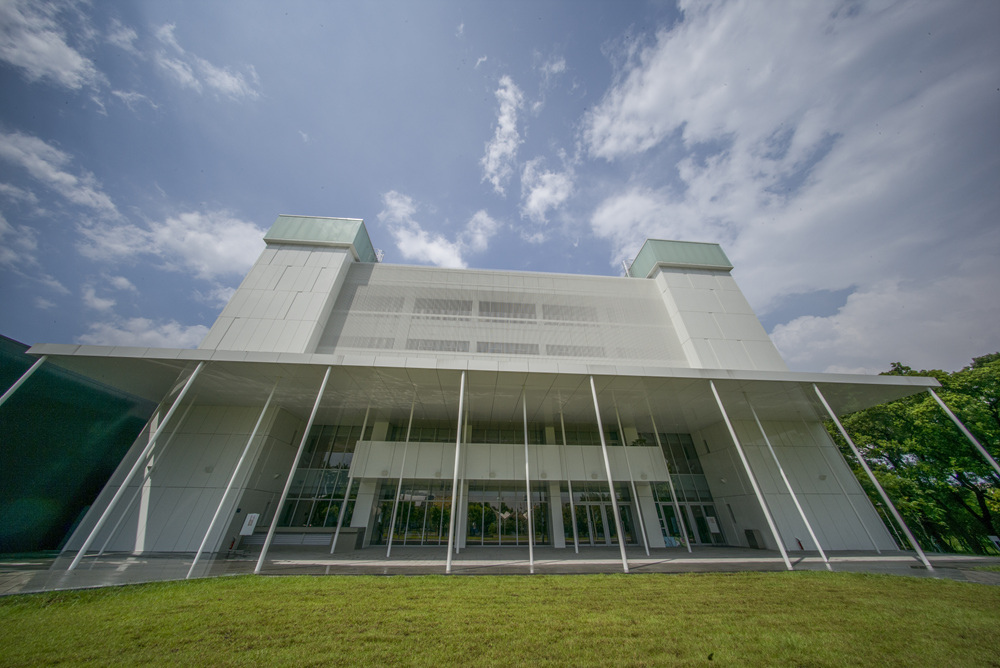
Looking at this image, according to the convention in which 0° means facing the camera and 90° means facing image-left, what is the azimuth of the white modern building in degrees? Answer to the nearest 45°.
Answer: approximately 0°

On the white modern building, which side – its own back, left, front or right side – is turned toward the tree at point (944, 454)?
left
